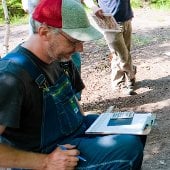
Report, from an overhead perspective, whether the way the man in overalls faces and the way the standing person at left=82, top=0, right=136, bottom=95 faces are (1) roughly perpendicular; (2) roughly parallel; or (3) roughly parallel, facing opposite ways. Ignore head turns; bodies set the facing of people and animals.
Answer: roughly perpendicular

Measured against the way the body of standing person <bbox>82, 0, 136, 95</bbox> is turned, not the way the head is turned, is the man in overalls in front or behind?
in front

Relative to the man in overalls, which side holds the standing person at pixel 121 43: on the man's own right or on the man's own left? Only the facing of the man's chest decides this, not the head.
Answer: on the man's own left

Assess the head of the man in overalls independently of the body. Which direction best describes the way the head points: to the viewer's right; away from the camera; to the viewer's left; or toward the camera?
to the viewer's right

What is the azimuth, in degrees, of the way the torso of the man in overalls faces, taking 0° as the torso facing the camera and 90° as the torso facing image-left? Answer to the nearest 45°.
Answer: approximately 315°

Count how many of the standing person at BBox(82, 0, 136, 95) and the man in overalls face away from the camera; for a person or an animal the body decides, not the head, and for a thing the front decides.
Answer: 0

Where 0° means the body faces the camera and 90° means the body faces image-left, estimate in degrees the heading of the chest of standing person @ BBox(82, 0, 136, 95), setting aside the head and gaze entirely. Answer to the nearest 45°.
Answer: approximately 45°
